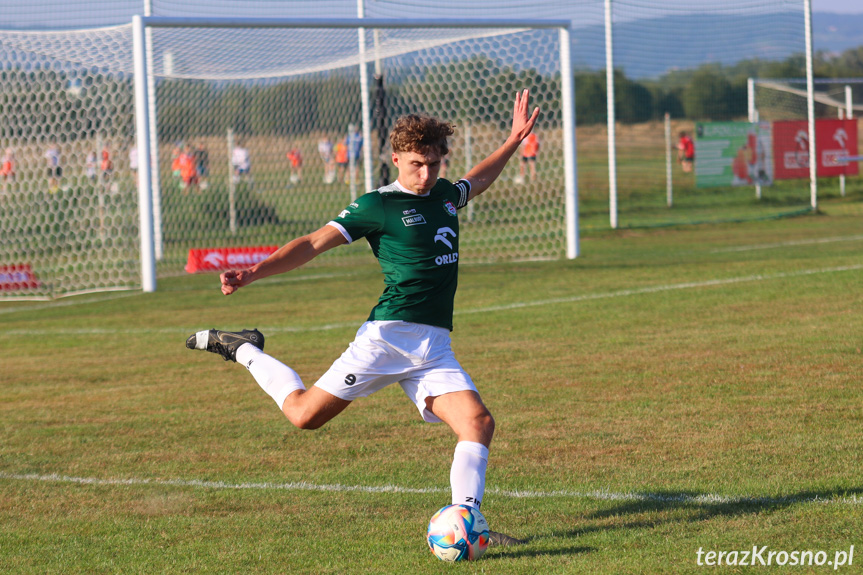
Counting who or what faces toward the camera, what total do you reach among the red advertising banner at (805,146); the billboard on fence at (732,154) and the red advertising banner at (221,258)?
3

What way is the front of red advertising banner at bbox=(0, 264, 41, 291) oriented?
toward the camera

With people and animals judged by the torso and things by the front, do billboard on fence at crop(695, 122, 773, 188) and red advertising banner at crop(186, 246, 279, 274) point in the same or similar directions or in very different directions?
same or similar directions

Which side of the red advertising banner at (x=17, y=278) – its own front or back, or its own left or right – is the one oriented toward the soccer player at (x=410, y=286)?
front

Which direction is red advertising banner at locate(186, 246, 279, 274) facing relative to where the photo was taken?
toward the camera

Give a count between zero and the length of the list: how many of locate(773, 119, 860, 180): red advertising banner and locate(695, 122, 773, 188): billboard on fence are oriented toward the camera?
2

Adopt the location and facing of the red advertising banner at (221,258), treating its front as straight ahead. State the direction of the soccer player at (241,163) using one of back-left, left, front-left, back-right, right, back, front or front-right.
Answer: back

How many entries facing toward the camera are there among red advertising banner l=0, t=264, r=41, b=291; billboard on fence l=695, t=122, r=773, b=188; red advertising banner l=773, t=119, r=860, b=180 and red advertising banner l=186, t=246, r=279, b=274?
4

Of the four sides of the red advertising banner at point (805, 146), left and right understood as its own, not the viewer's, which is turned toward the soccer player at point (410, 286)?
front

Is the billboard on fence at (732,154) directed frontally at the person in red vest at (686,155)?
no

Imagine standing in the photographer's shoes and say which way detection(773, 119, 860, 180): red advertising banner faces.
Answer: facing the viewer

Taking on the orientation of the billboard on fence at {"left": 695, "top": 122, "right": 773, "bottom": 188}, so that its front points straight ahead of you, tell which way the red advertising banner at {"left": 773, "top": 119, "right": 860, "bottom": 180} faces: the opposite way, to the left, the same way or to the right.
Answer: the same way
